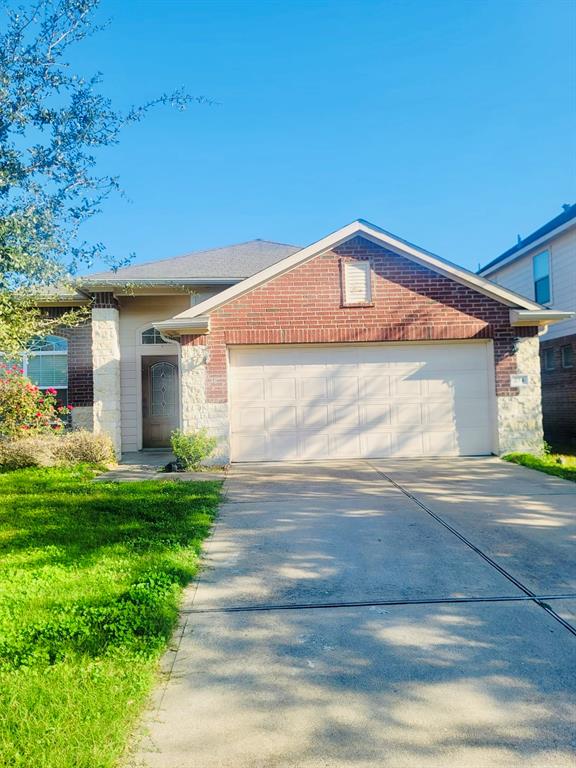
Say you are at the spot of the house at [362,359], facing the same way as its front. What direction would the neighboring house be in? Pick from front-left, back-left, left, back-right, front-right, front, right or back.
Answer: back-left

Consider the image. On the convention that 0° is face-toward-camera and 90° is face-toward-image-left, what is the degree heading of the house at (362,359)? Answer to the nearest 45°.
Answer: approximately 0°

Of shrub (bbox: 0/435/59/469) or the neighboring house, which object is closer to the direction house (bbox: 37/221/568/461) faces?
the shrub

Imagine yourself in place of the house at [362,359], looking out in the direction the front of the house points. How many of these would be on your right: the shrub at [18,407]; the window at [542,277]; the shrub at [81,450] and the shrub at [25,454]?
3

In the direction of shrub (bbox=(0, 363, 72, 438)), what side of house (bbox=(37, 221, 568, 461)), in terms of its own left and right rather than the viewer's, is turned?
right

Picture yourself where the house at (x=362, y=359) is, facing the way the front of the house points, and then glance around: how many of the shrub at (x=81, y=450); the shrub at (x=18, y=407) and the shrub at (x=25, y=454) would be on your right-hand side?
3

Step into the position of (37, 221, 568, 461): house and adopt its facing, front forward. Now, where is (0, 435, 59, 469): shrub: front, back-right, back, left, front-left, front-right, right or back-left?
right

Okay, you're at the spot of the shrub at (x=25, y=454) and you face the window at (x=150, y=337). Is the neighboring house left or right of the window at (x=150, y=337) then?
right

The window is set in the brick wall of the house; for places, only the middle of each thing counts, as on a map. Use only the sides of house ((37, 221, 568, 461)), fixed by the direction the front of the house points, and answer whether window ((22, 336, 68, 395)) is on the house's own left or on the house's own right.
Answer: on the house's own right

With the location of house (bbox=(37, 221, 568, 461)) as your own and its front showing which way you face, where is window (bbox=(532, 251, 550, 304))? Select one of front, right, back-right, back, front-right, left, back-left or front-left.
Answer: back-left
